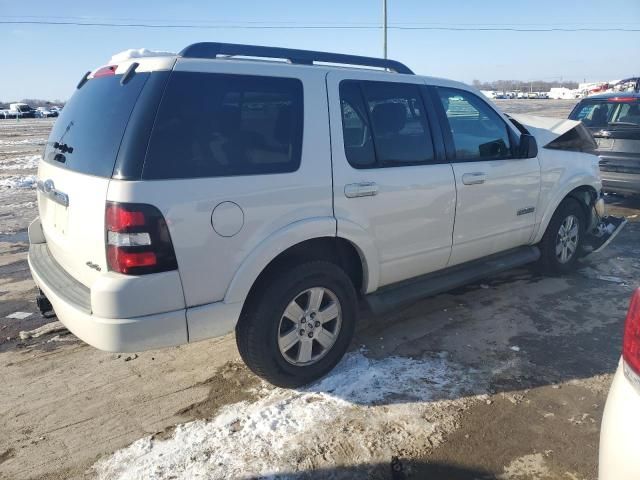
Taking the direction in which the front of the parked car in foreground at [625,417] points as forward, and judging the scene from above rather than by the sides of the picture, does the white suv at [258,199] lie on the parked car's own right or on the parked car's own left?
on the parked car's own left

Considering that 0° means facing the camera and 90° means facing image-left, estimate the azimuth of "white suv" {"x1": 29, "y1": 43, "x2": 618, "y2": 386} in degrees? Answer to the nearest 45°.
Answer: approximately 225°

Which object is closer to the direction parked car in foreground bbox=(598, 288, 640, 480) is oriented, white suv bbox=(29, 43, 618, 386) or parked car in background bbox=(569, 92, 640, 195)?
the parked car in background

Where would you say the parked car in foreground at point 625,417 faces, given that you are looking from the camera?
facing away from the viewer and to the right of the viewer

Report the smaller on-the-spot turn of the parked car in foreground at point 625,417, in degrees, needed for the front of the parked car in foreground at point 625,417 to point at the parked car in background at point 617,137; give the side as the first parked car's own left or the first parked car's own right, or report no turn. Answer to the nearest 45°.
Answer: approximately 45° to the first parked car's own left

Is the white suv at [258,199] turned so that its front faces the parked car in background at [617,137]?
yes

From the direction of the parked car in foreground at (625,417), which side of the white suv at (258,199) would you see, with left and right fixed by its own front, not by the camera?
right
